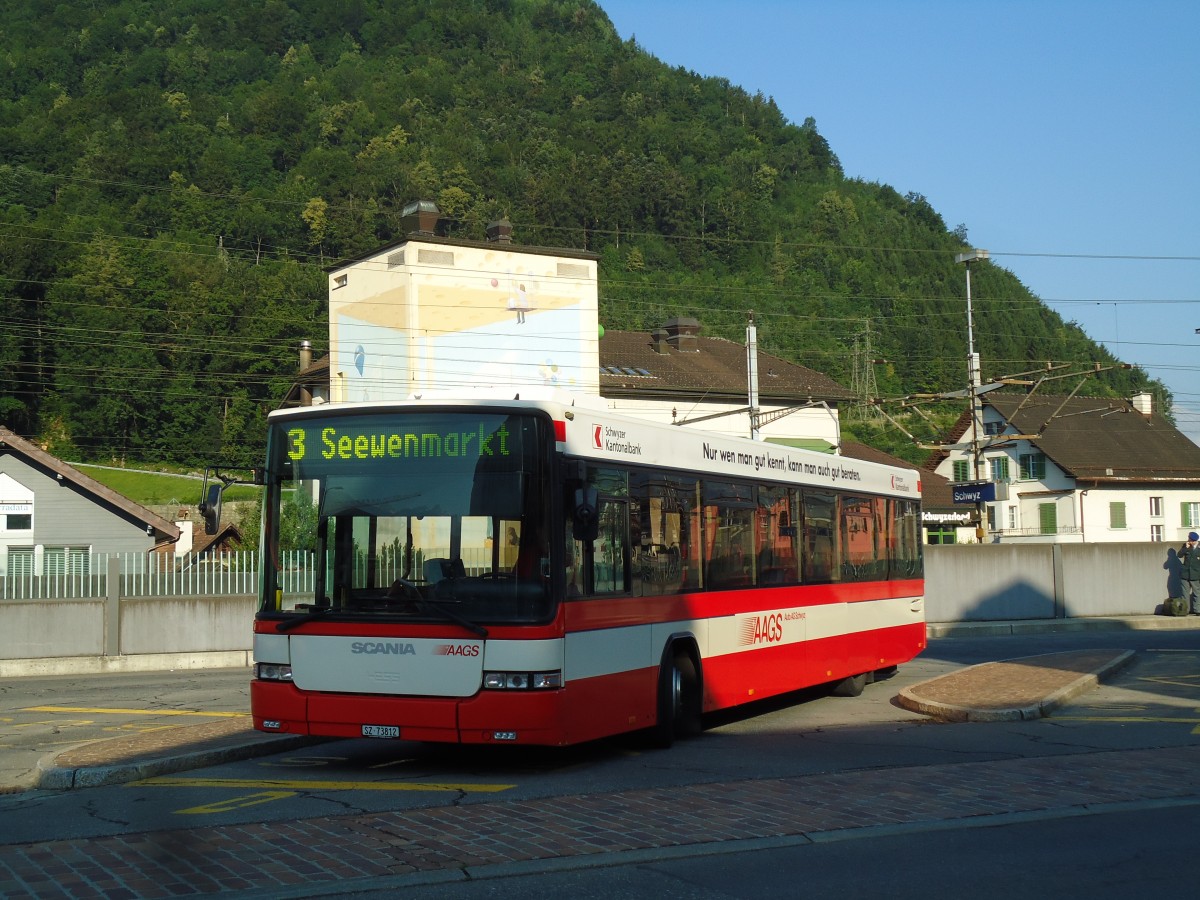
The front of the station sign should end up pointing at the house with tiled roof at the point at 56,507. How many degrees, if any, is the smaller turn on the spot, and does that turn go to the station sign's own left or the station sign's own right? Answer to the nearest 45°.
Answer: approximately 90° to the station sign's own right

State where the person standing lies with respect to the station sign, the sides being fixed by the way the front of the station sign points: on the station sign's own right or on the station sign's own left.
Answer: on the station sign's own left

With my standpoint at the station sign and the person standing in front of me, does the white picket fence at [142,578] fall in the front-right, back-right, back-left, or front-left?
back-right

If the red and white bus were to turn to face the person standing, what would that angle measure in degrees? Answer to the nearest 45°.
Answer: approximately 180°

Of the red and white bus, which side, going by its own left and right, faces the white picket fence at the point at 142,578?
right

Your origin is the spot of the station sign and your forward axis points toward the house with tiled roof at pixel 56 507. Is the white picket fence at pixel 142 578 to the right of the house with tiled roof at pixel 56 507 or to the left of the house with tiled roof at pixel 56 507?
left

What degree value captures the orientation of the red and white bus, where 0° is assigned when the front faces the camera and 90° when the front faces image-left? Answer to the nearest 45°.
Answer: approximately 45°

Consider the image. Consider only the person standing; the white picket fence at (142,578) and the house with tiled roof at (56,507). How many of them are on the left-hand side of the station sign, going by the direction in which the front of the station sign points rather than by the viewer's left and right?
1

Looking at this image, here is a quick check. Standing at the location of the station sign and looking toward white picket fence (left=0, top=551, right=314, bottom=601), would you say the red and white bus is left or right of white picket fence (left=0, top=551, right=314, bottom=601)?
left

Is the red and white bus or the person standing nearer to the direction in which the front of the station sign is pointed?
the red and white bus

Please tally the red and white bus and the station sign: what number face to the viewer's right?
0

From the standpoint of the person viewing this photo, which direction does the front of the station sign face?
facing the viewer

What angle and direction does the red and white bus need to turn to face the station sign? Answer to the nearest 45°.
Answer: approximately 180°
